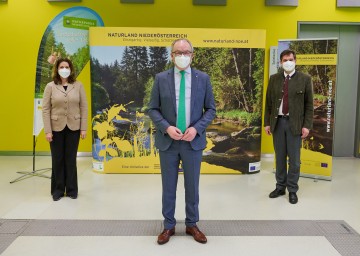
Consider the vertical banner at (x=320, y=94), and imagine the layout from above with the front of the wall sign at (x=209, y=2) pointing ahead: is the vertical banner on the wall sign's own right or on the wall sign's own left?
on the wall sign's own left

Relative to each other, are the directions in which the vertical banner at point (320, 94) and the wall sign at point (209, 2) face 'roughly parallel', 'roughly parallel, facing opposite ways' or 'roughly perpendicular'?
roughly parallel

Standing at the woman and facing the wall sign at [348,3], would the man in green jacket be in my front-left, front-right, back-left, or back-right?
front-right

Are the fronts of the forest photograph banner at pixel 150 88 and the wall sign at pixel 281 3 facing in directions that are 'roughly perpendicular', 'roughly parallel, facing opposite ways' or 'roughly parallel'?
roughly parallel

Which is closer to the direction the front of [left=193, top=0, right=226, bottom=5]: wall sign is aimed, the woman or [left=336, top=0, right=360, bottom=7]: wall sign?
the woman

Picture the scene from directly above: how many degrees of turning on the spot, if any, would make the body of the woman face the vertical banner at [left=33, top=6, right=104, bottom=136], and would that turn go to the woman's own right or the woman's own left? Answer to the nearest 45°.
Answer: approximately 180°

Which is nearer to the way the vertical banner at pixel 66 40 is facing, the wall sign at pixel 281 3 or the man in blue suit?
the man in blue suit

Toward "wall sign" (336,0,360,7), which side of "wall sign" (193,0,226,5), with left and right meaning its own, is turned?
left

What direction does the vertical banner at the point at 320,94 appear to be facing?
toward the camera

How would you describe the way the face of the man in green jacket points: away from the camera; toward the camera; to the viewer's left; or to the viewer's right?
toward the camera

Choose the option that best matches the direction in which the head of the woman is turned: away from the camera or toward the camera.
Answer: toward the camera

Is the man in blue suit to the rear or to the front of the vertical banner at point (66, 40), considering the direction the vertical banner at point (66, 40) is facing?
to the front

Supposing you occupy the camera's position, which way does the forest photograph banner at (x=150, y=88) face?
facing the viewer

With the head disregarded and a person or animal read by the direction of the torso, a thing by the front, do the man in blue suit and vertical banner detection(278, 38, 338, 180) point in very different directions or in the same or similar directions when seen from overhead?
same or similar directions
